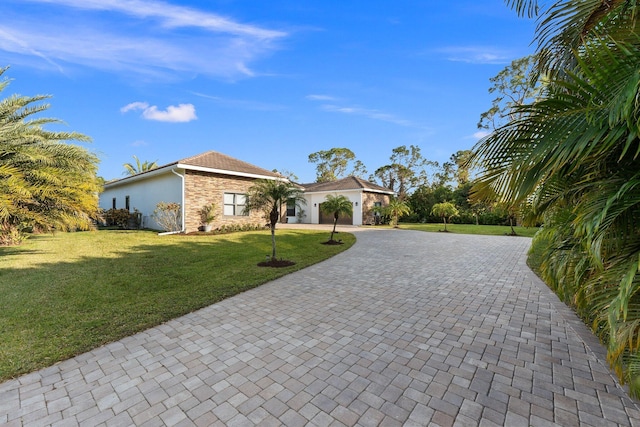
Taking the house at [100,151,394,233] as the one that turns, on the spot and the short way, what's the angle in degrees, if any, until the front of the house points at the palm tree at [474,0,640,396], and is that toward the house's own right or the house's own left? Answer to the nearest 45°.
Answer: approximately 45° to the house's own right

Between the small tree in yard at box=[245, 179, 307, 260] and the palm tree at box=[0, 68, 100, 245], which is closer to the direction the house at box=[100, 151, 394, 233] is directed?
the small tree in yard

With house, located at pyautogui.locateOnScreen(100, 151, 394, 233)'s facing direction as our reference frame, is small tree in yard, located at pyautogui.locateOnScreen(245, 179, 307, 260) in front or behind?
in front

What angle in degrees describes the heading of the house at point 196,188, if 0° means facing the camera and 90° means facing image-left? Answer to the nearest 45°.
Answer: approximately 315°

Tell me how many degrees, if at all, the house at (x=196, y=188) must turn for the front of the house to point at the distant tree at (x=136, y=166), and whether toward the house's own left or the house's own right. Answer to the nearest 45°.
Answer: approximately 180°

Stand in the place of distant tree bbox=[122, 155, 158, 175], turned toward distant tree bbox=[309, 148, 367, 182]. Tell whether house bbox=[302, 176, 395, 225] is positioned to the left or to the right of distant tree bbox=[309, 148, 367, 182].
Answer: right
